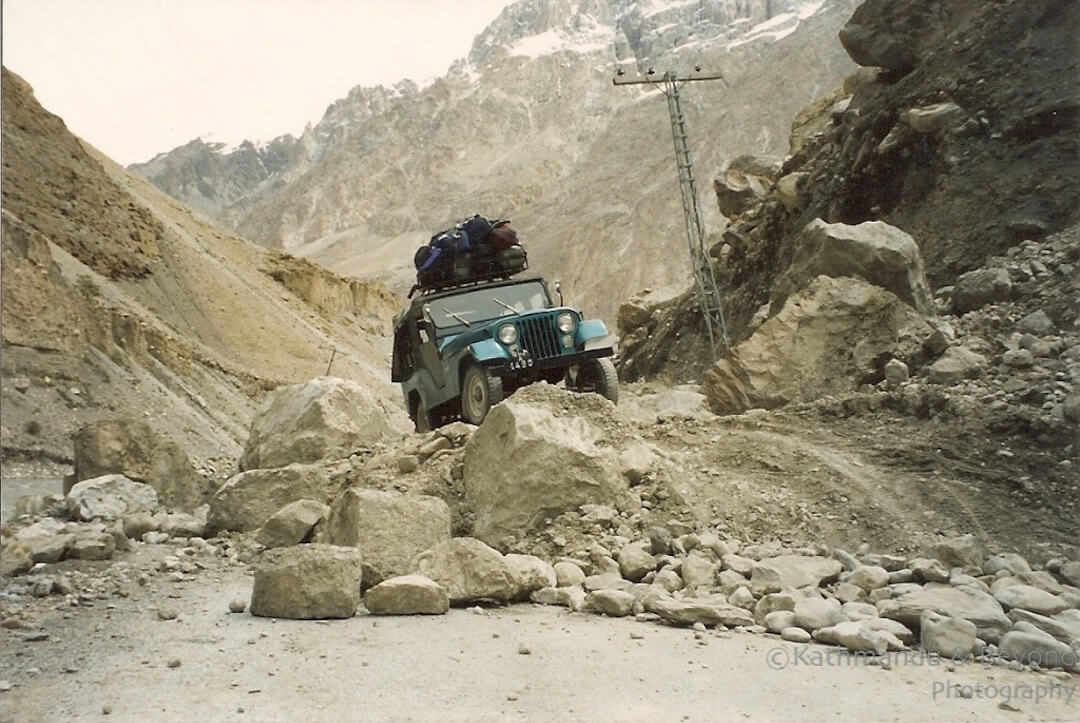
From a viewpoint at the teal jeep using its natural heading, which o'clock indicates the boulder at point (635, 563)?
The boulder is roughly at 1 o'clock from the teal jeep.

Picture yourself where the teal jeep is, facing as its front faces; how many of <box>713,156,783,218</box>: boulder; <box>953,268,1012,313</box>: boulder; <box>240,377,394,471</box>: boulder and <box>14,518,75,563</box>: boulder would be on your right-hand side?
2

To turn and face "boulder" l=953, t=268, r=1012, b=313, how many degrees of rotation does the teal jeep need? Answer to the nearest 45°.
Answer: approximately 45° to its left

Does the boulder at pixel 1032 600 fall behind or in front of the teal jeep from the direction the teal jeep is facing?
in front

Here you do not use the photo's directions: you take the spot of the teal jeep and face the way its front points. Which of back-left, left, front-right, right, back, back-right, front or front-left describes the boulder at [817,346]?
front-left

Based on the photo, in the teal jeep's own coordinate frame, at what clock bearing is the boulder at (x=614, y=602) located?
The boulder is roughly at 1 o'clock from the teal jeep.

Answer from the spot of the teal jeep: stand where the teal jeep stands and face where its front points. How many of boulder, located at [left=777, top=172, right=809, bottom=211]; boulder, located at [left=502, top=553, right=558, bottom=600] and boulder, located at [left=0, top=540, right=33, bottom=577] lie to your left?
1

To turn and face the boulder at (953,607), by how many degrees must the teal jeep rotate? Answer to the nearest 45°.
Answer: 0° — it already faces it

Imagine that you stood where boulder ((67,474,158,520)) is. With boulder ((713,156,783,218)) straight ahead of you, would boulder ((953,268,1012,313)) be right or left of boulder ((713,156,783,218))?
right

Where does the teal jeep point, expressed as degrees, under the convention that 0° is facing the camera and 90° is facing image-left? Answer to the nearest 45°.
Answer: approximately 315°

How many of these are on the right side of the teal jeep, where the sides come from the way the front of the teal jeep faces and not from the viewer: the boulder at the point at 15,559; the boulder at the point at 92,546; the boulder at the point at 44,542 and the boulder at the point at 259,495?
4

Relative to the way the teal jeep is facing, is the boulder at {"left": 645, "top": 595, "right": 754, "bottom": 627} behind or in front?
in front
